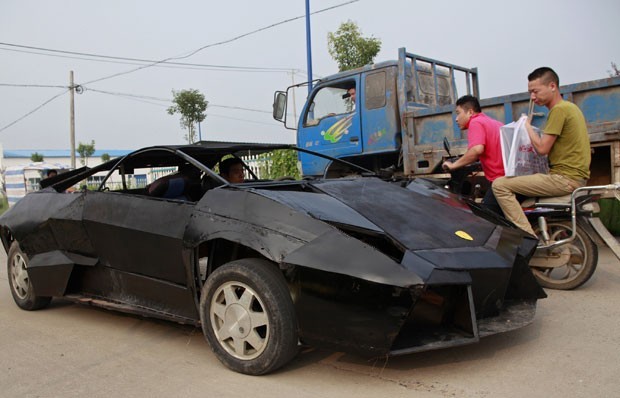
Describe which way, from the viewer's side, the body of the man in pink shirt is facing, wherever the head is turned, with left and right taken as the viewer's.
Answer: facing to the left of the viewer

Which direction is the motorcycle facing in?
to the viewer's left

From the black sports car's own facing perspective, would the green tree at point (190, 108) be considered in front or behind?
behind

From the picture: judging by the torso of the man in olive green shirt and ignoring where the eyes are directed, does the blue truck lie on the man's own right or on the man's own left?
on the man's own right

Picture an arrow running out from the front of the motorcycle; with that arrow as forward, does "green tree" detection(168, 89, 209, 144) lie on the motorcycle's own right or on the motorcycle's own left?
on the motorcycle's own right

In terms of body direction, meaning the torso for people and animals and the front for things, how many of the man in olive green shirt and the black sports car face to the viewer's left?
1

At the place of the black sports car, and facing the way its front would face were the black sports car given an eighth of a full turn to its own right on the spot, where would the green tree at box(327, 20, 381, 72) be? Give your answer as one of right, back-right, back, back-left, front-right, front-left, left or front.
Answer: back

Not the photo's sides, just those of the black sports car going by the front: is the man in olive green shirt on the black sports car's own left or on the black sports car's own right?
on the black sports car's own left

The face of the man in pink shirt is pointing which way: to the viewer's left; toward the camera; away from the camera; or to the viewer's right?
to the viewer's left

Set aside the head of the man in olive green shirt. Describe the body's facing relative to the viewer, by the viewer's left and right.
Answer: facing to the left of the viewer
